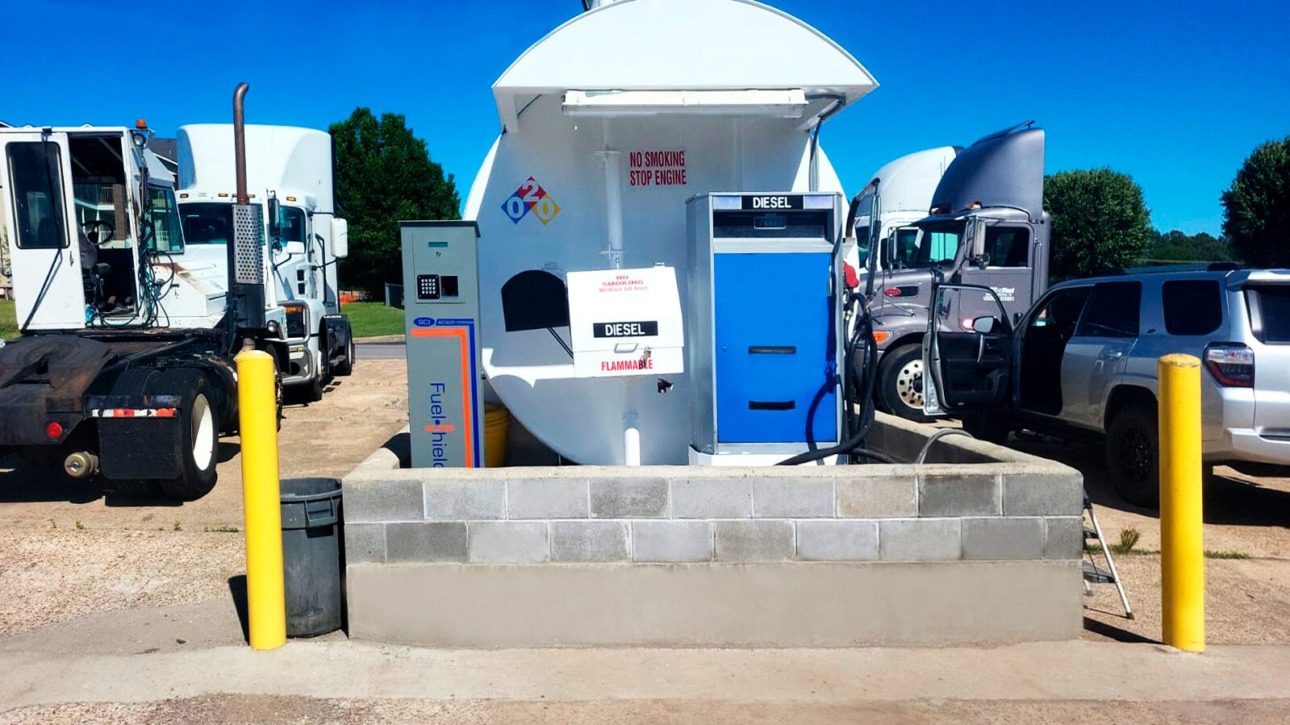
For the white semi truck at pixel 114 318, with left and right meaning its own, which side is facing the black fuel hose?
right

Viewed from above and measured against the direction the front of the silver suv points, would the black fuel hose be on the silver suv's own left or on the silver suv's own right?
on the silver suv's own left

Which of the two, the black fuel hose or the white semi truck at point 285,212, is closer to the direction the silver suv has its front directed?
the white semi truck

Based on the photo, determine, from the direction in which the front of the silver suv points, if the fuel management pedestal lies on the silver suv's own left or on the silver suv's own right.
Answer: on the silver suv's own left

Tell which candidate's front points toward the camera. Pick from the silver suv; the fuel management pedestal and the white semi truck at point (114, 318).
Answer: the fuel management pedestal

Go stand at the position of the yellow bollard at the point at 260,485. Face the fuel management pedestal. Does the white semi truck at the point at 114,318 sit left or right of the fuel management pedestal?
left

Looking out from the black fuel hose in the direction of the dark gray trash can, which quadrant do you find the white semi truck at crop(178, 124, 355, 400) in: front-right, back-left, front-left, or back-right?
front-right

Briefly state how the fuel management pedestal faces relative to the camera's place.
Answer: facing the viewer

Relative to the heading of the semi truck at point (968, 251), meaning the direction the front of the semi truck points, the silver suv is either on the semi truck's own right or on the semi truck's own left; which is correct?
on the semi truck's own left

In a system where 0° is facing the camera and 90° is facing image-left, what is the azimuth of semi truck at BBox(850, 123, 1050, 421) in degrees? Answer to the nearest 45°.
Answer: approximately 45°

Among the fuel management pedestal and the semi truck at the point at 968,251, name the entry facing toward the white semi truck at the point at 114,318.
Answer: the semi truck

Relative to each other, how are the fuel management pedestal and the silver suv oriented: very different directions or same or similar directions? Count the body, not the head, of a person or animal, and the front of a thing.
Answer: very different directions

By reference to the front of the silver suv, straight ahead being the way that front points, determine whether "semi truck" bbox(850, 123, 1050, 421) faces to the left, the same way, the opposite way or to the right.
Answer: to the left

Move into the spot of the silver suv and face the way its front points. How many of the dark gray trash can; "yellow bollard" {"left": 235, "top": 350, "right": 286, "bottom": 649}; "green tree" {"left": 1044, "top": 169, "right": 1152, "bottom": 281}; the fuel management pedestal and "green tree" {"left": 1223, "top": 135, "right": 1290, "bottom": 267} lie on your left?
3

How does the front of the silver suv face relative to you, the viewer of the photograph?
facing away from the viewer and to the left of the viewer

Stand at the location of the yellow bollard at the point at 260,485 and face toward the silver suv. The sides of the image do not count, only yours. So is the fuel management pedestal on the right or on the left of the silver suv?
left

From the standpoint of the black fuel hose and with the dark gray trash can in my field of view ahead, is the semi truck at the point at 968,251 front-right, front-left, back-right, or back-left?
back-right

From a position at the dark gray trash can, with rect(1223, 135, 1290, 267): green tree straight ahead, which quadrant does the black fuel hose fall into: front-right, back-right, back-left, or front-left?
front-right
